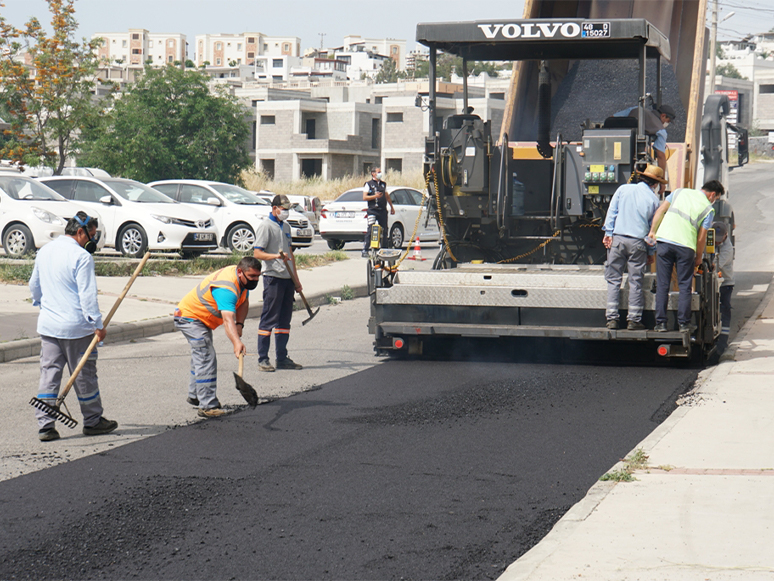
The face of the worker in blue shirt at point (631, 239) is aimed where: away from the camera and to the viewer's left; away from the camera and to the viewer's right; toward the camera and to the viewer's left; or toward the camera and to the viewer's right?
away from the camera and to the viewer's right

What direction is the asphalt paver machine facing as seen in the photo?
away from the camera

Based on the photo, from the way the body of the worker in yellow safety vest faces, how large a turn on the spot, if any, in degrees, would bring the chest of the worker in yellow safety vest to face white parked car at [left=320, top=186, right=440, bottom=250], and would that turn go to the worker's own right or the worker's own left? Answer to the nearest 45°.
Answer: approximately 90° to the worker's own left

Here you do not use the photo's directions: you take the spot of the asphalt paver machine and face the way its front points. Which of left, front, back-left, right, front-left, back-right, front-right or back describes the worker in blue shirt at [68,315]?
back-left

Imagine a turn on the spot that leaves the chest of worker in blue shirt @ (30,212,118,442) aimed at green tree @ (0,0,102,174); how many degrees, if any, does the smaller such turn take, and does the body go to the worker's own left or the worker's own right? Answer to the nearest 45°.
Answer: approximately 45° to the worker's own left

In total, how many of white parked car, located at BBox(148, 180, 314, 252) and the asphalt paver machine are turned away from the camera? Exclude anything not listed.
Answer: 1

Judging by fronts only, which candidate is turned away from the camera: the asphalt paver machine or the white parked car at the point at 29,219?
the asphalt paver machine
